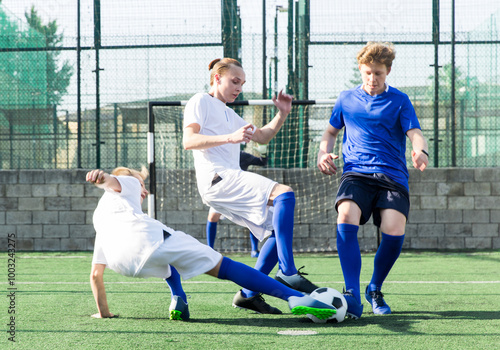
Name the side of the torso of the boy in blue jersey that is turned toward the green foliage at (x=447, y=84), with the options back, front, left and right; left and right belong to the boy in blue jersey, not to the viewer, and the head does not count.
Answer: back

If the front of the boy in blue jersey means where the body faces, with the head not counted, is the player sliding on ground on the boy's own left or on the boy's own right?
on the boy's own right

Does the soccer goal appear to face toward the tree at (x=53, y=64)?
no

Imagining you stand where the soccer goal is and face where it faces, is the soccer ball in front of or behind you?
in front

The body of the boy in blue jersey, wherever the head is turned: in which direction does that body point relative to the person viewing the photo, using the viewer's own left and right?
facing the viewer

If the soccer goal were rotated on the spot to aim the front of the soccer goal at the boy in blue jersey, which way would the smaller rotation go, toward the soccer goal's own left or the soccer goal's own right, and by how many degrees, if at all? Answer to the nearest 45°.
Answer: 0° — it already faces them

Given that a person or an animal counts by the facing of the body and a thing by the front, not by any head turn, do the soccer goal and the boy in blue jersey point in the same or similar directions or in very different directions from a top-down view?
same or similar directions

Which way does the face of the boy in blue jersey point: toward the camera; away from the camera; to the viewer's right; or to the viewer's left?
toward the camera

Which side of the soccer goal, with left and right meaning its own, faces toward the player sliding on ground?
front

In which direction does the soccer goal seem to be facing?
toward the camera

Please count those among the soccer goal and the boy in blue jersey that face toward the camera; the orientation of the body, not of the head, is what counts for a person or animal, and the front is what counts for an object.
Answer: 2

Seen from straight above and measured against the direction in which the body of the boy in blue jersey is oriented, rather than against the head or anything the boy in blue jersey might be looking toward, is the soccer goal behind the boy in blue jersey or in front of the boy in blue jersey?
behind

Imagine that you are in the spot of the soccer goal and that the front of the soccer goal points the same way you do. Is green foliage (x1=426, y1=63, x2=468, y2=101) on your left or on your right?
on your left

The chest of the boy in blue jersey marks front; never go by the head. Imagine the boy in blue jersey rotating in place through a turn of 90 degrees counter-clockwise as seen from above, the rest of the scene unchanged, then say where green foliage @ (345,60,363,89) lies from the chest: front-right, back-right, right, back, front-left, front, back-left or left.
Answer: left

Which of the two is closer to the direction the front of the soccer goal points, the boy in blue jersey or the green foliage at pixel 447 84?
the boy in blue jersey

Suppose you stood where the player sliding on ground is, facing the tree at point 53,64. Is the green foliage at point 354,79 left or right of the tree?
right
